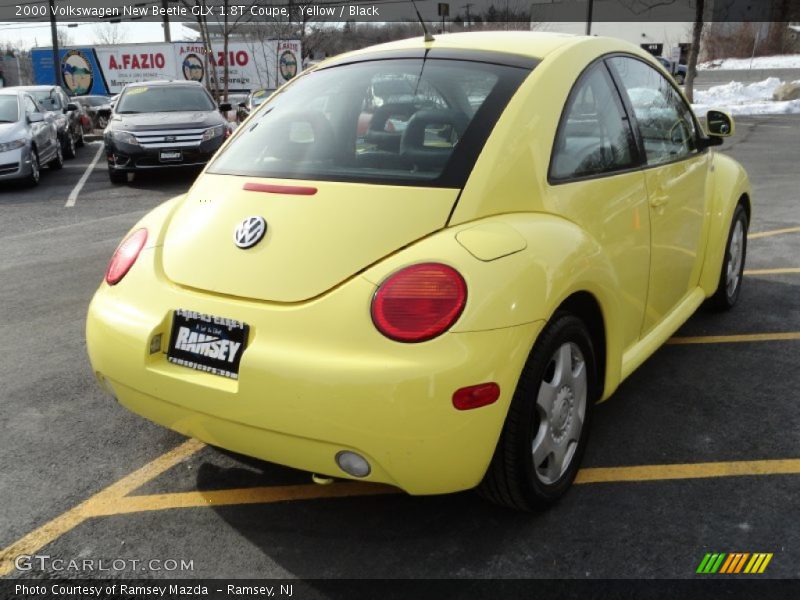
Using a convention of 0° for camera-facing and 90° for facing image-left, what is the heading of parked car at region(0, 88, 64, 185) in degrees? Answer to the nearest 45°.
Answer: approximately 45°

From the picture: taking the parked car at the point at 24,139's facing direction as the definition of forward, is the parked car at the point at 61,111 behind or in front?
behind

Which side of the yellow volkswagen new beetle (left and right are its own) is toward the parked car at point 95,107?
left

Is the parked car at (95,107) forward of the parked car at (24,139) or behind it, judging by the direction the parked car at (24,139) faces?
behind

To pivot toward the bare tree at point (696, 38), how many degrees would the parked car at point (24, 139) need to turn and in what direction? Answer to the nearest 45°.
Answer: approximately 135° to its left

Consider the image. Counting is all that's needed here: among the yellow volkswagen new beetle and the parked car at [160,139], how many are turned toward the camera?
1

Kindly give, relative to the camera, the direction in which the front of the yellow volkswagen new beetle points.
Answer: facing away from the viewer and to the right of the viewer

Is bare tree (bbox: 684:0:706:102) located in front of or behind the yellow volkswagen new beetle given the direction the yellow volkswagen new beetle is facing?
in front

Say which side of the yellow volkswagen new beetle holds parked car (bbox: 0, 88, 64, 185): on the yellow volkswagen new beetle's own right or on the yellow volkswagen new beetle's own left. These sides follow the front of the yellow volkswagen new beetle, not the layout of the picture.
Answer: on the yellow volkswagen new beetle's own left

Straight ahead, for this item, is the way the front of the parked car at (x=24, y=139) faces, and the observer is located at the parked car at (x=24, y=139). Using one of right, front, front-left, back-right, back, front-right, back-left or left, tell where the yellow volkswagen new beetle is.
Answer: front-left

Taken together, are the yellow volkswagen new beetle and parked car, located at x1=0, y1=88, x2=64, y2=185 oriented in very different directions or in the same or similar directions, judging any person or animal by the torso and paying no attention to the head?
very different directions

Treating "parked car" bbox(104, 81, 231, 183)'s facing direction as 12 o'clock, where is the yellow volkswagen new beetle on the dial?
The yellow volkswagen new beetle is roughly at 12 o'clock from the parked car.

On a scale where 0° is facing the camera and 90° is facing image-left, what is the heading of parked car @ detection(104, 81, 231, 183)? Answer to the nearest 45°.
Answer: approximately 0°
